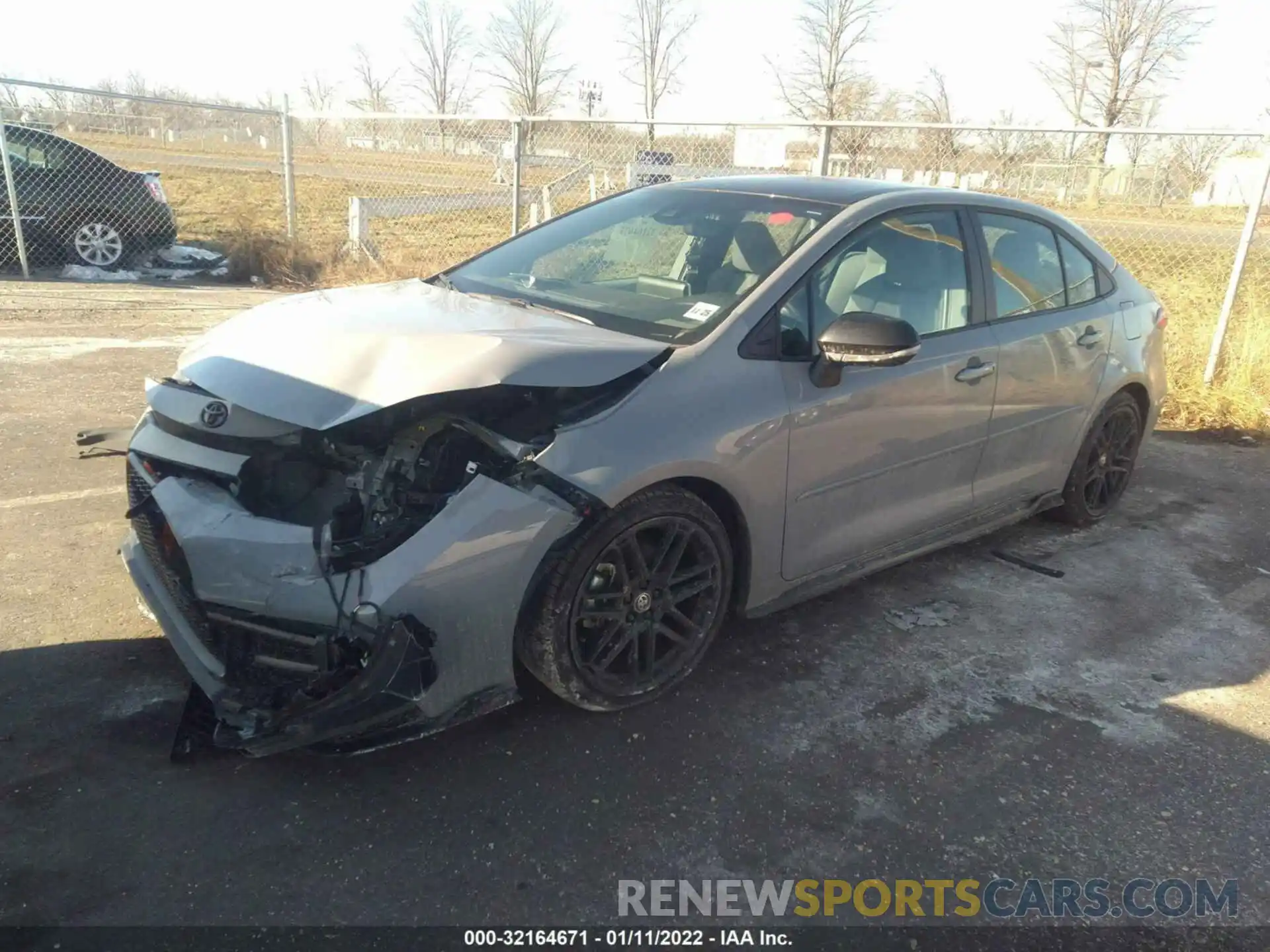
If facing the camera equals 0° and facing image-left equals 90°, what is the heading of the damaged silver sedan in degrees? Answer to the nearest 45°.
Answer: approximately 45°

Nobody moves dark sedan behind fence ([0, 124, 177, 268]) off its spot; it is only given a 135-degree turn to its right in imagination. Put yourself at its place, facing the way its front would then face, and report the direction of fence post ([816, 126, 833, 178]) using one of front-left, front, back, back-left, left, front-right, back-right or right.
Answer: right

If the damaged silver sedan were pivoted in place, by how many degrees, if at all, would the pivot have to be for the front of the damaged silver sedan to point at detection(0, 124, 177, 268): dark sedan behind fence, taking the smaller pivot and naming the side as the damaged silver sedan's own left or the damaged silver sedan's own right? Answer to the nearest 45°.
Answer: approximately 90° to the damaged silver sedan's own right

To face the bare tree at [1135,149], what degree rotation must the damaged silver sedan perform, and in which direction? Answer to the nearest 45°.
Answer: approximately 180°

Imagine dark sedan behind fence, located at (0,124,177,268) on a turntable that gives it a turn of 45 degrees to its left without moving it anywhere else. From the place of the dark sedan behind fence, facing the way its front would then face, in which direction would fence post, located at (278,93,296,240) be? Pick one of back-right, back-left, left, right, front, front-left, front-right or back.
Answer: back-left

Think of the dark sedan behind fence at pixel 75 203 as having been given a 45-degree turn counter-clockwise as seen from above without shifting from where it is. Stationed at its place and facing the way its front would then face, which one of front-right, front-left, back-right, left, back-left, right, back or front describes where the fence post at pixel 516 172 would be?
left

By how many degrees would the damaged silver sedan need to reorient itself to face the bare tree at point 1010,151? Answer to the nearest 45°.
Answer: approximately 180°

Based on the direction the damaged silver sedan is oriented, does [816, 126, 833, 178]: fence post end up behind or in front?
behind

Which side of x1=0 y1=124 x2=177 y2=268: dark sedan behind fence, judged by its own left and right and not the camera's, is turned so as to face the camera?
left

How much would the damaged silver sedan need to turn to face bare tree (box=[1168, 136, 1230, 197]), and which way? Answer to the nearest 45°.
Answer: approximately 180°
